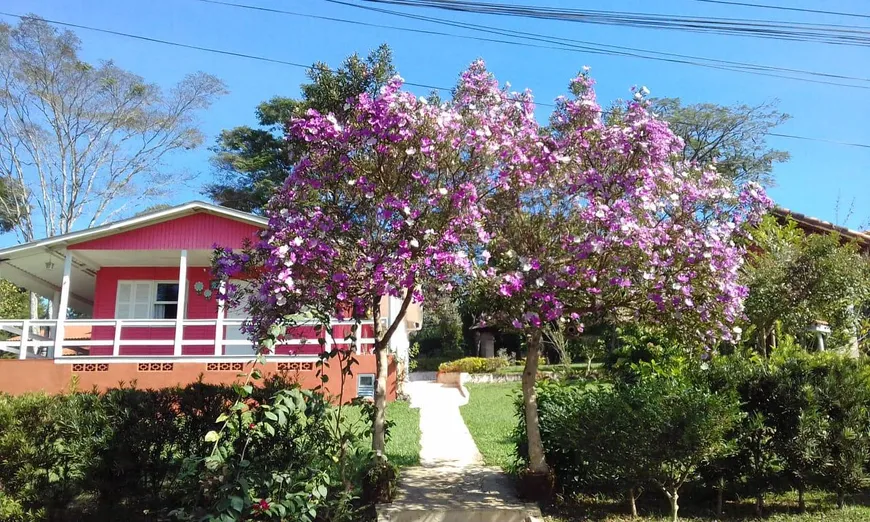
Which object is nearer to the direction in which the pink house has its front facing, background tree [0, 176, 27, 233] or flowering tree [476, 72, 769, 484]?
the flowering tree

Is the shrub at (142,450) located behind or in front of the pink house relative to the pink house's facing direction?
in front

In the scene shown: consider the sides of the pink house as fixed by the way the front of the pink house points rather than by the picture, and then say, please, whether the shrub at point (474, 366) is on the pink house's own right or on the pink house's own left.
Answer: on the pink house's own left

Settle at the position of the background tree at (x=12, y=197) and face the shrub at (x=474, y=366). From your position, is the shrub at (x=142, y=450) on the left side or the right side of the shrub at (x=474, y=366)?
right

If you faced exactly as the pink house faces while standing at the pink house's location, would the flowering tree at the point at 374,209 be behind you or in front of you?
in front

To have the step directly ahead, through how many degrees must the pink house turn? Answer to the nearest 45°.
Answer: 0° — it already faces it

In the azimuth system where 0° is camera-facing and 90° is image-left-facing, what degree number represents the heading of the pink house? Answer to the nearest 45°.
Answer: approximately 0°
